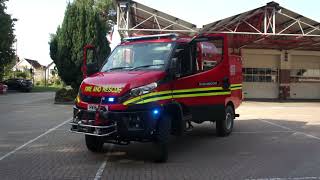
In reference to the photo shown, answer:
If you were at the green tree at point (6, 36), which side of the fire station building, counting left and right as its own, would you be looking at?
right

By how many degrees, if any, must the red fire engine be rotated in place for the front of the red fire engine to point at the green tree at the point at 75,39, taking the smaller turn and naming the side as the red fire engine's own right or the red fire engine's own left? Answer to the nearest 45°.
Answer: approximately 135° to the red fire engine's own right

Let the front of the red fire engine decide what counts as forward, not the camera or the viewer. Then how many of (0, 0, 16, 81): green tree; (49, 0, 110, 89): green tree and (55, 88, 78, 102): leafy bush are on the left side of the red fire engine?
0

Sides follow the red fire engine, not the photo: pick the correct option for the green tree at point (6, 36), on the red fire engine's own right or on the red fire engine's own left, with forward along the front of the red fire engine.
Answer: on the red fire engine's own right

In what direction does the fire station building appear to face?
toward the camera

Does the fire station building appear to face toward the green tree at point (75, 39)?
no

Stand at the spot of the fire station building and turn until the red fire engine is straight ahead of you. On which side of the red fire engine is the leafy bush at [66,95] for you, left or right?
right

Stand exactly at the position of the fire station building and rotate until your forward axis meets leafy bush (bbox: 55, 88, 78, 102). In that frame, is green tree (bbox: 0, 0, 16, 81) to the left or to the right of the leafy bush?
right

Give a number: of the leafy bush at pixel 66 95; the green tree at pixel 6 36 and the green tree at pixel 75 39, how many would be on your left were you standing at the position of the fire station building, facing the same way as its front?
0

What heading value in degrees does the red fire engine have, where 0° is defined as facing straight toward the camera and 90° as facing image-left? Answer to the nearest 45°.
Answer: approximately 45°

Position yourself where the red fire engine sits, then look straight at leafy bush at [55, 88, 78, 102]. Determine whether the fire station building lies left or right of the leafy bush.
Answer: right

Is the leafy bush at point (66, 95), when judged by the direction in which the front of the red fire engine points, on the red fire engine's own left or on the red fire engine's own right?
on the red fire engine's own right

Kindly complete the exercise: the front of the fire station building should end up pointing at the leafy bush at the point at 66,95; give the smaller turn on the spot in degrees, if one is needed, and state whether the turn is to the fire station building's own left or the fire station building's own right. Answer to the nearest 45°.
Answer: approximately 45° to the fire station building's own right
